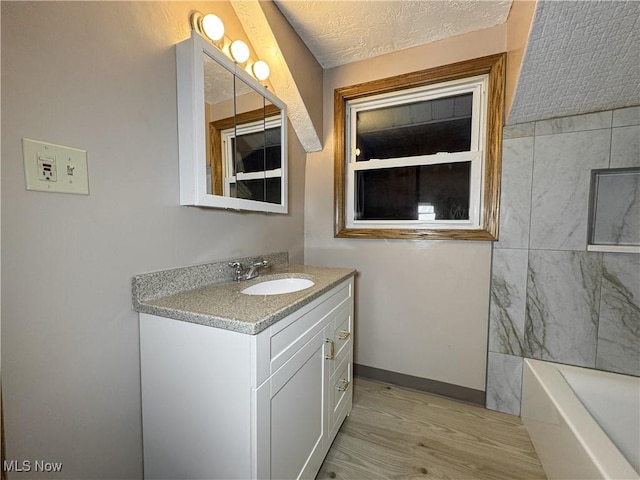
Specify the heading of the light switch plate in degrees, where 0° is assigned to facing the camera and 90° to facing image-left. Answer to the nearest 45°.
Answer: approximately 315°

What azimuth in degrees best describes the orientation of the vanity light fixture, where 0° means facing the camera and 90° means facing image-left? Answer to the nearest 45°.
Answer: approximately 315°

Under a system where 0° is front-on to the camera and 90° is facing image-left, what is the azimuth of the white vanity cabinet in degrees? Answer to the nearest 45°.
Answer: approximately 315°

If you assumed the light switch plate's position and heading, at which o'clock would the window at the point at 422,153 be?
The window is roughly at 11 o'clock from the light switch plate.
